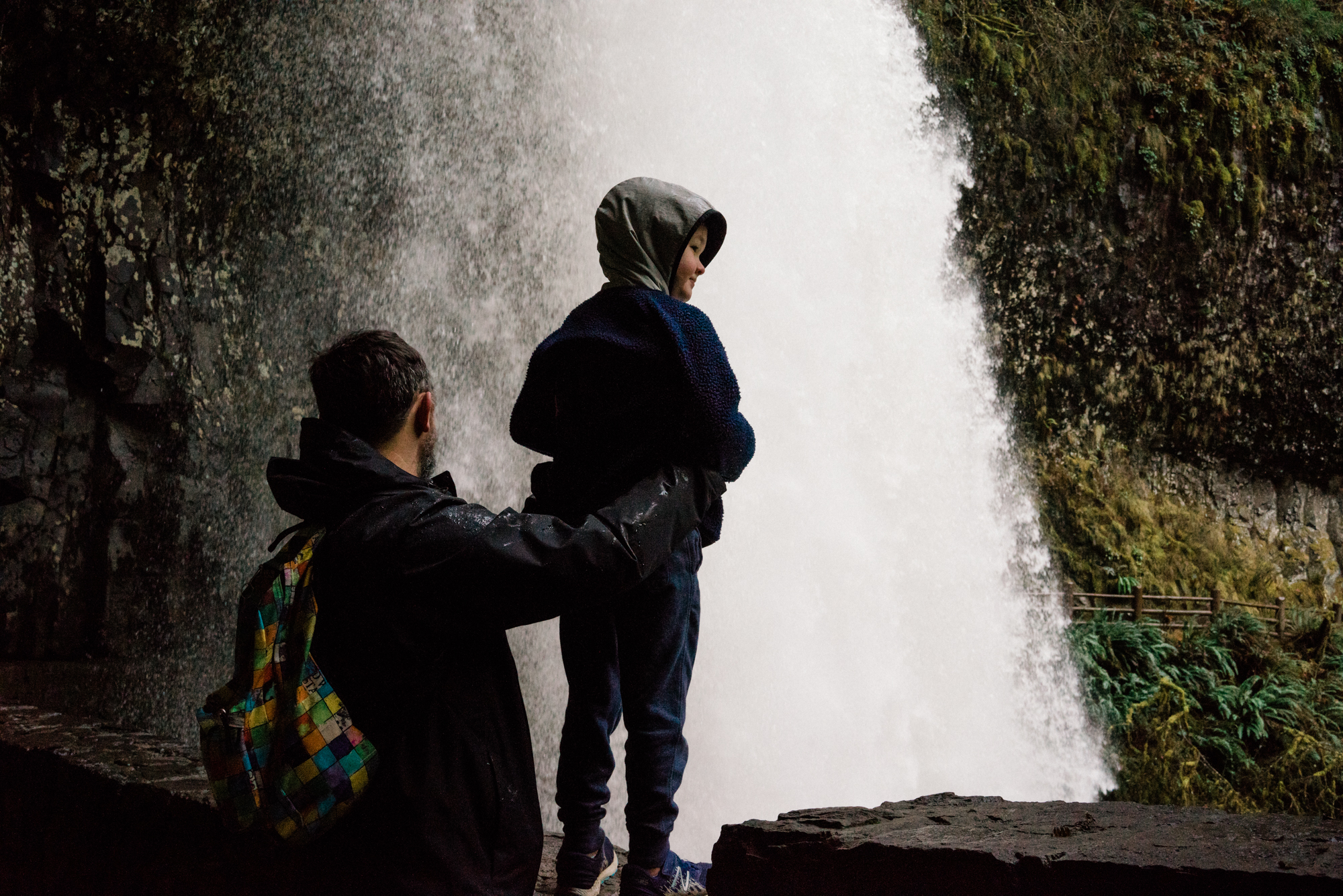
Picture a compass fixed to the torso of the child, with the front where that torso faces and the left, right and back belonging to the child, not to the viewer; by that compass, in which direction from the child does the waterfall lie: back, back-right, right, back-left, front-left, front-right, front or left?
front-left

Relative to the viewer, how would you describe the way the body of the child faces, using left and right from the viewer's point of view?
facing away from the viewer and to the right of the viewer

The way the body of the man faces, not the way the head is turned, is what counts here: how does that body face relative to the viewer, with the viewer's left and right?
facing away from the viewer and to the right of the viewer

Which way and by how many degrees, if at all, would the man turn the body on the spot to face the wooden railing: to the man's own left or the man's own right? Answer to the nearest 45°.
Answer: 0° — they already face it

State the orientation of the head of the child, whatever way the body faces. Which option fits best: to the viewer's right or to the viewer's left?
to the viewer's right

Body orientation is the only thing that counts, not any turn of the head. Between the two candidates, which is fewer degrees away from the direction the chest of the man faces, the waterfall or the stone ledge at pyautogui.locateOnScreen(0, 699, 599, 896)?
the waterfall

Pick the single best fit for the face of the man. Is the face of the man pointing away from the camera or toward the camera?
away from the camera

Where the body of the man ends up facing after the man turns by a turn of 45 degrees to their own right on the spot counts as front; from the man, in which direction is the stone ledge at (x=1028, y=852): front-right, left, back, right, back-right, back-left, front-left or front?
front

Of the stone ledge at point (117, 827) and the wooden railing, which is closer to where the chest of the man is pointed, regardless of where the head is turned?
the wooden railing

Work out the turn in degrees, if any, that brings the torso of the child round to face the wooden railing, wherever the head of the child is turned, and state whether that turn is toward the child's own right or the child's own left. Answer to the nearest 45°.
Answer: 0° — they already face it
